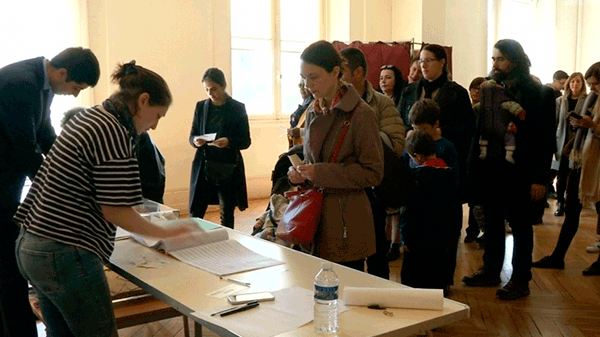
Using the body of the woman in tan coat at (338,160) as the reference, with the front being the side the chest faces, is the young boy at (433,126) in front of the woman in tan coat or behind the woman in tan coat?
behind

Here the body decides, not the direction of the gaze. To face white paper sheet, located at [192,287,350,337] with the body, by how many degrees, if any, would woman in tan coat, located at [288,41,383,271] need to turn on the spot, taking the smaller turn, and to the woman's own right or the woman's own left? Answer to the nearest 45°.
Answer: approximately 45° to the woman's own left

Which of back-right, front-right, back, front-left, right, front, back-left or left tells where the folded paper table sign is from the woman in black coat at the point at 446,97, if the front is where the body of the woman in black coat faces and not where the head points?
front-left

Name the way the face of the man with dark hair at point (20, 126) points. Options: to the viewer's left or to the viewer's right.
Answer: to the viewer's right

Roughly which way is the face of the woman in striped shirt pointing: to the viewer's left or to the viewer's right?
to the viewer's right

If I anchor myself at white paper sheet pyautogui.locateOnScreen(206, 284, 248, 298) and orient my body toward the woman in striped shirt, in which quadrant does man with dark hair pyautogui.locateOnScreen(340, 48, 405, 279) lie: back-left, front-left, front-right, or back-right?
back-right

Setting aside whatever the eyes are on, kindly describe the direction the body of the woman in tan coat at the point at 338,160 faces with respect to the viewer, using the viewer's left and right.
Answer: facing the viewer and to the left of the viewer

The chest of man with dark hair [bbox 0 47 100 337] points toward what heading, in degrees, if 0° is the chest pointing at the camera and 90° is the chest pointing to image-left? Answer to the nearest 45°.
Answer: approximately 270°

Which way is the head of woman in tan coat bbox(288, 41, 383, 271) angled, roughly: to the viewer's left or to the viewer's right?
to the viewer's left

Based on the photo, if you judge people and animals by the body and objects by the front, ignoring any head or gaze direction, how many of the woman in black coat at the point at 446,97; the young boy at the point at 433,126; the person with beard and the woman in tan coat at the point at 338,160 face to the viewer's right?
0

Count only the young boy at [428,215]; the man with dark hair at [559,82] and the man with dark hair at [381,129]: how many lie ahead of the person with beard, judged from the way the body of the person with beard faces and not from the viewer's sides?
2

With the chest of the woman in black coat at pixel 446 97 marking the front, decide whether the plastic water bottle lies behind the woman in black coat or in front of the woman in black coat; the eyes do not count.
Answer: in front

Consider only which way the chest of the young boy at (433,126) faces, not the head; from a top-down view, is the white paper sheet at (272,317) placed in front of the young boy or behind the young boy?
in front

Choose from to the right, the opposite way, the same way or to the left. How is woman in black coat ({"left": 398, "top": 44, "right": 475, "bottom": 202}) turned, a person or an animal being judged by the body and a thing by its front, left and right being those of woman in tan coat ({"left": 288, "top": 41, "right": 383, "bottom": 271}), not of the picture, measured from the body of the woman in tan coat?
the same way
